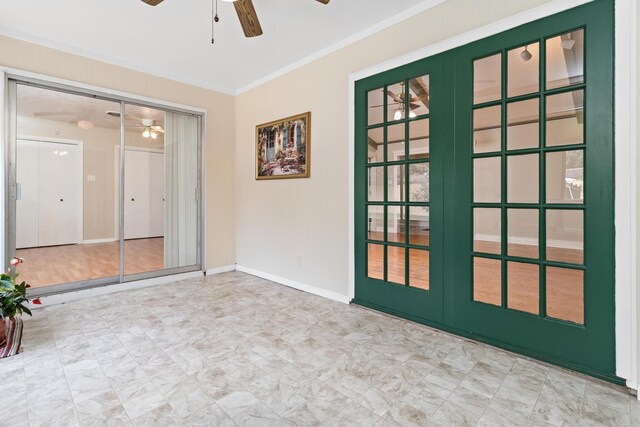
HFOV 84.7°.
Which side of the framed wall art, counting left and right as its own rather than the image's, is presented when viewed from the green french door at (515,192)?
left

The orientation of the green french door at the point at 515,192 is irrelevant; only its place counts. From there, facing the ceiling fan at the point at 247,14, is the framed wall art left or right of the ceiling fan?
right

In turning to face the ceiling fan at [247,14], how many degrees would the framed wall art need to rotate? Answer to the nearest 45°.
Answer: approximately 45° to its left

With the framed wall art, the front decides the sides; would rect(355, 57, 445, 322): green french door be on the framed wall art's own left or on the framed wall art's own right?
on the framed wall art's own left

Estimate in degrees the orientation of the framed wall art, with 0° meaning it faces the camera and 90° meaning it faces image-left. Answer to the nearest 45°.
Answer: approximately 45°

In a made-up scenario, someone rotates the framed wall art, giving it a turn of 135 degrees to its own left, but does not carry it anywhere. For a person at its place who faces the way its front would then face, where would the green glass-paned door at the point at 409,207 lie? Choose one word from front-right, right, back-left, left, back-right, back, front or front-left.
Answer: front-right
